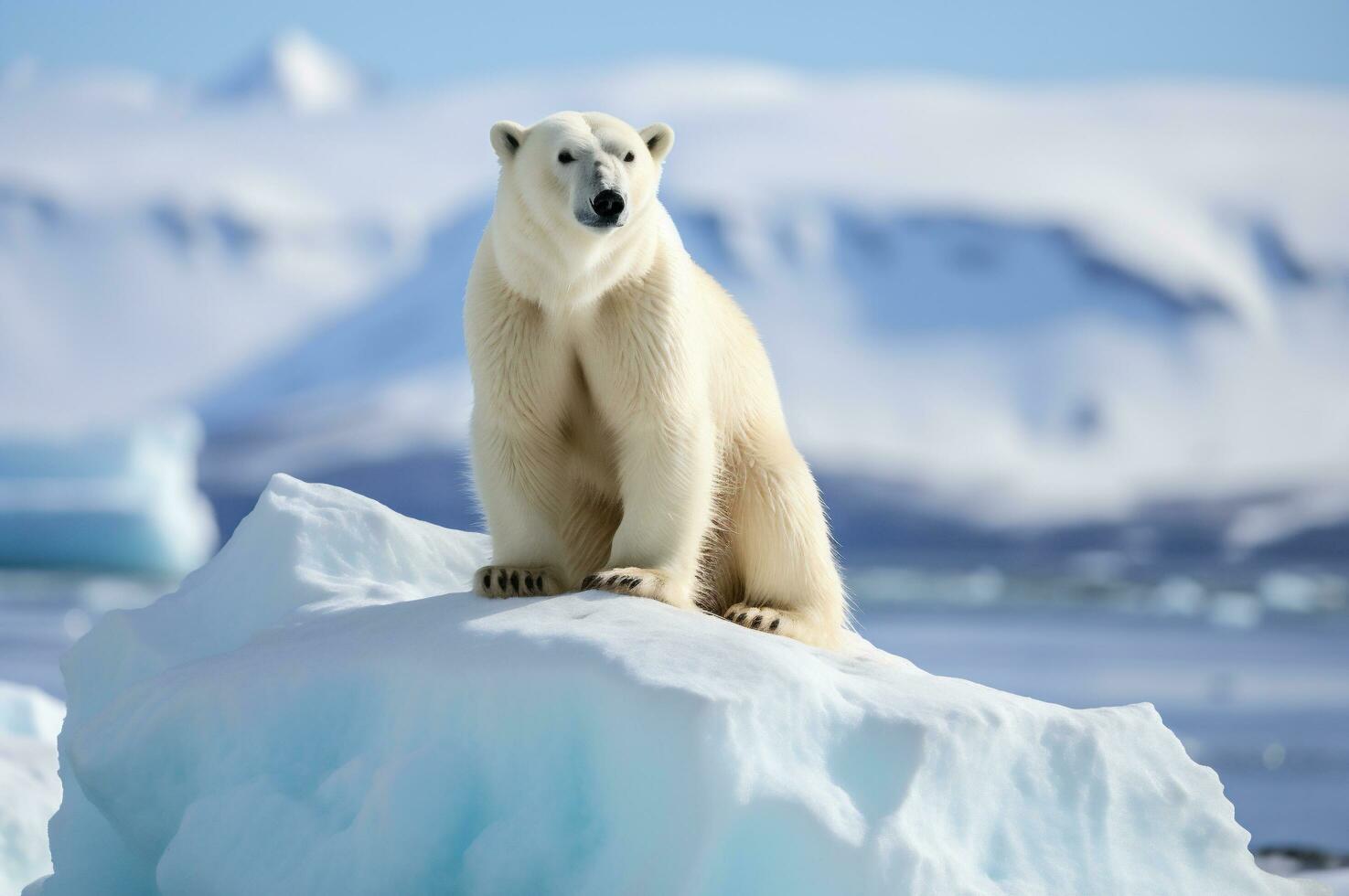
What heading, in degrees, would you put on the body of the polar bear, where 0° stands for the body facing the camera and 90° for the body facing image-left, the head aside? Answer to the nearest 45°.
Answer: approximately 45°

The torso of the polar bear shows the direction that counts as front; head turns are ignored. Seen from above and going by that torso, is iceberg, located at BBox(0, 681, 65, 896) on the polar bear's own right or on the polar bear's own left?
on the polar bear's own right

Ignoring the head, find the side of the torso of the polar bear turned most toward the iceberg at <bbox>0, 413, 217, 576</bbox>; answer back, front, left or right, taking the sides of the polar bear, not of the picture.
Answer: right
